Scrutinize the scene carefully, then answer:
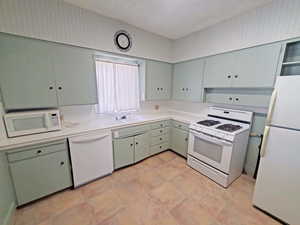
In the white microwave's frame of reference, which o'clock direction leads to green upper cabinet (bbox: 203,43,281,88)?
The green upper cabinet is roughly at 10 o'clock from the white microwave.

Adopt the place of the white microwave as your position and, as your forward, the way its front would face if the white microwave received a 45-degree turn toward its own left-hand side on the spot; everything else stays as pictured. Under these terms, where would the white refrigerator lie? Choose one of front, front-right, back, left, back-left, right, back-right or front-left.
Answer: front

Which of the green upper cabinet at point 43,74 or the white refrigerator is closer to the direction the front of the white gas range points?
the green upper cabinet

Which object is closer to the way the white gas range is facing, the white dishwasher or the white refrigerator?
the white dishwasher

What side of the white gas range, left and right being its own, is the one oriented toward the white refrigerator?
left

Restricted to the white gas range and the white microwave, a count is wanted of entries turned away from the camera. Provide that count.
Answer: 0

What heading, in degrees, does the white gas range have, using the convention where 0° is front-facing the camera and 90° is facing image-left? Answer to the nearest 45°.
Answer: approximately 45°

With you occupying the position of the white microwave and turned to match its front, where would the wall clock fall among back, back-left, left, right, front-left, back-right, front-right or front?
left
